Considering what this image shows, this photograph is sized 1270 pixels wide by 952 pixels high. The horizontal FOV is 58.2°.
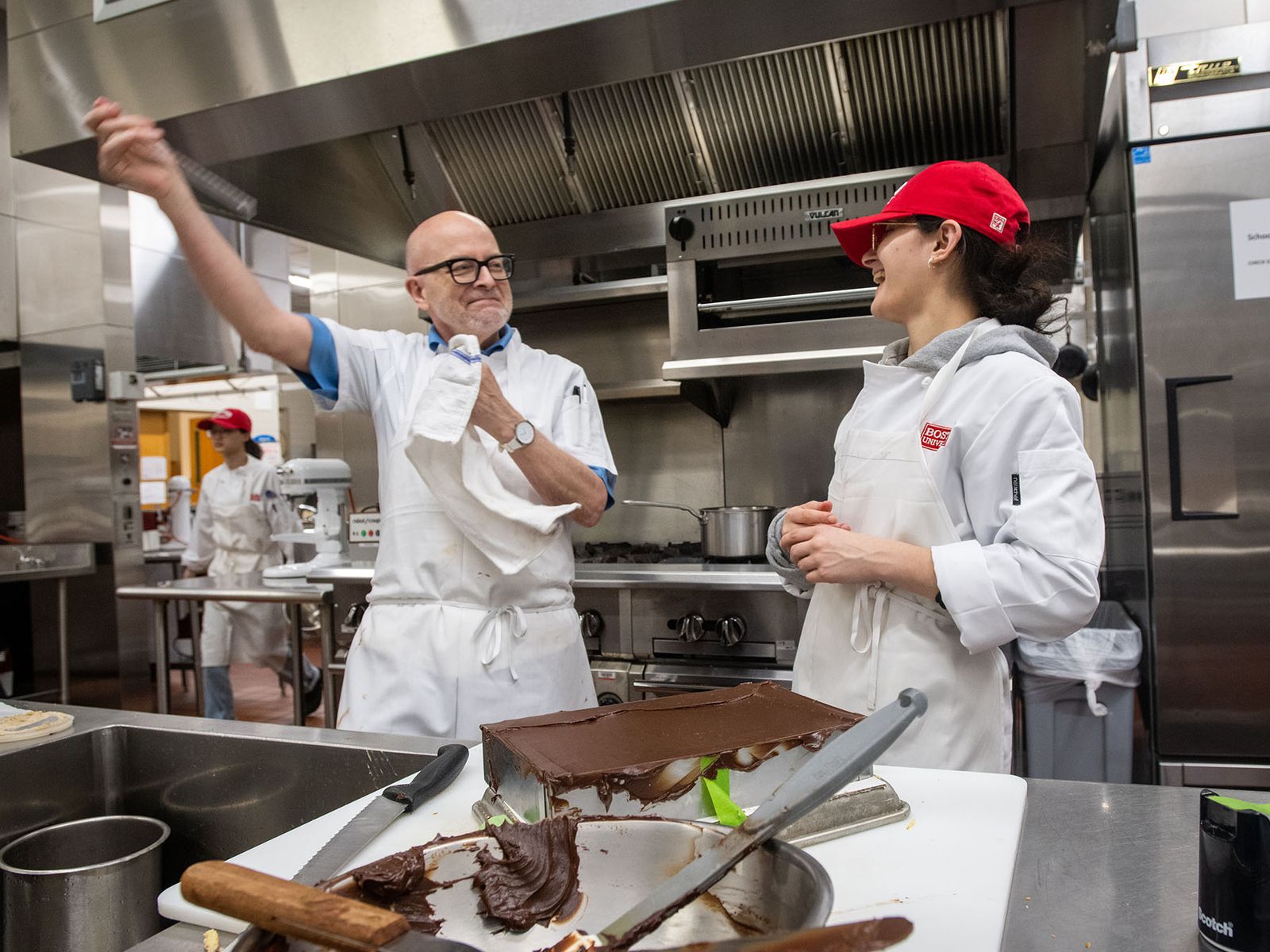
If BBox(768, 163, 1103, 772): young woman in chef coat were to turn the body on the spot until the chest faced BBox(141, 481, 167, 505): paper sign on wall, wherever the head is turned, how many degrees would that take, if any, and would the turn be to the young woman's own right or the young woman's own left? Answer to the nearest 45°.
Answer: approximately 90° to the young woman's own right

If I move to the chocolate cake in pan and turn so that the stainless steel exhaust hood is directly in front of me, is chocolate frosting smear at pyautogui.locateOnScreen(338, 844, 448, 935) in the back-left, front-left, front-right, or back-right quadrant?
back-left

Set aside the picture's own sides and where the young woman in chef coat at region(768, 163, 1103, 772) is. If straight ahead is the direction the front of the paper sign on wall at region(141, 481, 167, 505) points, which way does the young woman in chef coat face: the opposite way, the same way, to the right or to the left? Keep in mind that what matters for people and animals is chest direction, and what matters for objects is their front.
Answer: to the right

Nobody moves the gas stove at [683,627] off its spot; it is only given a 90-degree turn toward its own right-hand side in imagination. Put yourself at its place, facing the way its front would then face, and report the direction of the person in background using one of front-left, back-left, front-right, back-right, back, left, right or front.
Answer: front-right

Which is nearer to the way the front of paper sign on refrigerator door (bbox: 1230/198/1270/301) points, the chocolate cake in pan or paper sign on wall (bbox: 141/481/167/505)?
the chocolate cake in pan

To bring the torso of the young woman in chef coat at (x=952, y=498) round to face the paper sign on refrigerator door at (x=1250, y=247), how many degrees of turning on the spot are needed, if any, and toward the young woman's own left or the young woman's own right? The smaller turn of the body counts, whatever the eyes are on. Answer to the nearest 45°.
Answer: approximately 180°

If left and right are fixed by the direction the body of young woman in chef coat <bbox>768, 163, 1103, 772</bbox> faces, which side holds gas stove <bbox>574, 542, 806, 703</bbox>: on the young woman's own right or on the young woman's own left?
on the young woman's own right

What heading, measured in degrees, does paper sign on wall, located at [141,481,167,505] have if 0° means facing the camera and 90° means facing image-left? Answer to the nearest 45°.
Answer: approximately 0°

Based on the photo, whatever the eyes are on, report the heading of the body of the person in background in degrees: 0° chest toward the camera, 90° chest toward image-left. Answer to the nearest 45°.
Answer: approximately 45°

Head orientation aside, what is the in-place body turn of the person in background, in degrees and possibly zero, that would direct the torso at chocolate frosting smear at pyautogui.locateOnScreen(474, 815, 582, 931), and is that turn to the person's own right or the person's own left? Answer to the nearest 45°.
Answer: approximately 45° to the person's own left

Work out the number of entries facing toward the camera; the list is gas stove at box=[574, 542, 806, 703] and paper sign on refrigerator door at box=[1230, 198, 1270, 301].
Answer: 2
